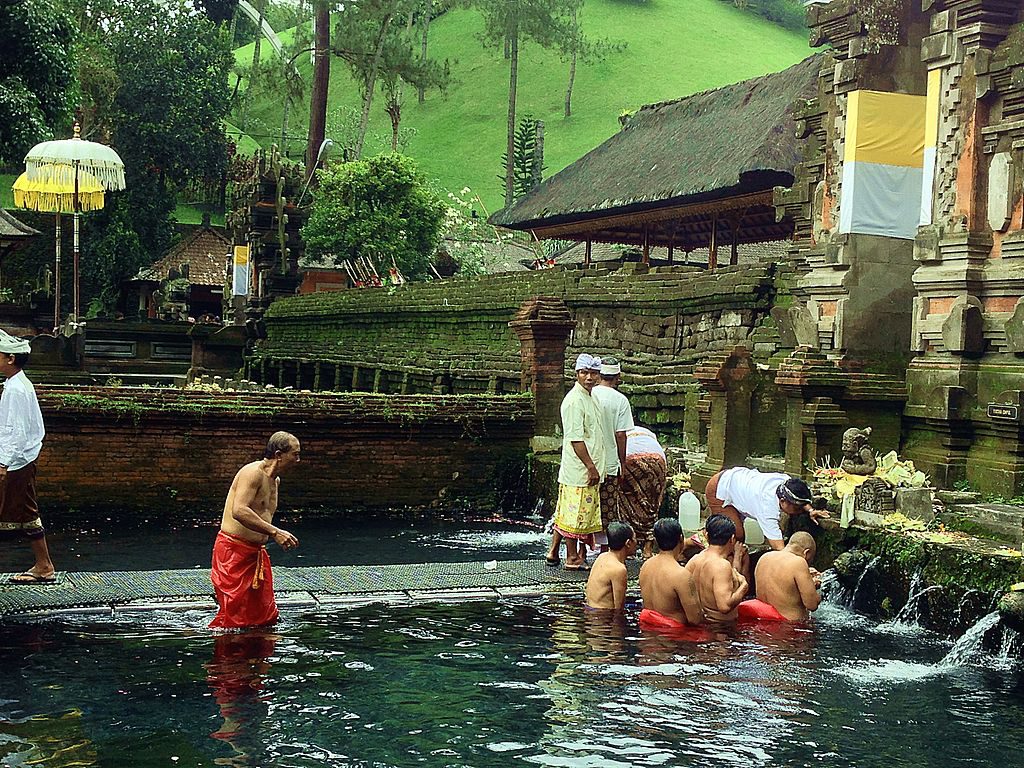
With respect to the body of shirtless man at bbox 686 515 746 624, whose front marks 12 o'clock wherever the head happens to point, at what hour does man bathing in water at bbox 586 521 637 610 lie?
The man bathing in water is roughly at 8 o'clock from the shirtless man.

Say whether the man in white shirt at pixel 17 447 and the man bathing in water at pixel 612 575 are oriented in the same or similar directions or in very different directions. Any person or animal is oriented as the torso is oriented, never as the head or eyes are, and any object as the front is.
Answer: very different directions

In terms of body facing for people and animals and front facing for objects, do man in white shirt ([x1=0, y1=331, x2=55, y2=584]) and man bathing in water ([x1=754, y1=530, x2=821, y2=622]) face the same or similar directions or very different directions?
very different directions

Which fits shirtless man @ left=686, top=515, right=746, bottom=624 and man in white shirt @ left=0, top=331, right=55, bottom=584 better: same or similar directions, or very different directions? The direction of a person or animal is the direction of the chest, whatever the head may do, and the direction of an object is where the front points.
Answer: very different directions

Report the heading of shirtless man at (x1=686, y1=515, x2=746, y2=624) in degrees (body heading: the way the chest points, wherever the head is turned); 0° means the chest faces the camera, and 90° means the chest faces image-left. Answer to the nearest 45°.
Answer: approximately 225°

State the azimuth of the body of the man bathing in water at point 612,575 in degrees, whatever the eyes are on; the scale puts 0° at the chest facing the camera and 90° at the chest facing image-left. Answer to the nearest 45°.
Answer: approximately 225°

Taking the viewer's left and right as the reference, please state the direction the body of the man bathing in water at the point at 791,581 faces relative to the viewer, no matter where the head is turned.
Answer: facing away from the viewer and to the right of the viewer

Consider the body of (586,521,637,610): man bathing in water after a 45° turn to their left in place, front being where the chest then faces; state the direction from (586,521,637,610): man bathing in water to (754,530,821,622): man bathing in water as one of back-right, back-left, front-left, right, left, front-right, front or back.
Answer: right

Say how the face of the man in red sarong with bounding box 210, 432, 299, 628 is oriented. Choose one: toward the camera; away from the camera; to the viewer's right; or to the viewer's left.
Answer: to the viewer's right

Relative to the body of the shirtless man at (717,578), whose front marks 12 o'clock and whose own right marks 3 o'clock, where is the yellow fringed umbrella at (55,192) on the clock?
The yellow fringed umbrella is roughly at 9 o'clock from the shirtless man.

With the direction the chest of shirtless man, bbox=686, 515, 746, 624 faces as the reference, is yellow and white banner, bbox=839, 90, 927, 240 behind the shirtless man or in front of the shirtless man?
in front
